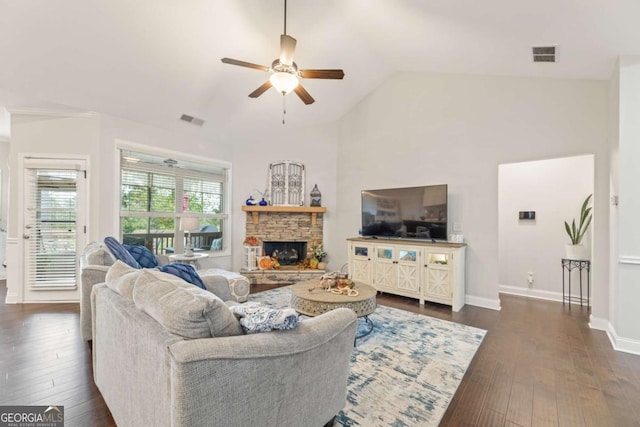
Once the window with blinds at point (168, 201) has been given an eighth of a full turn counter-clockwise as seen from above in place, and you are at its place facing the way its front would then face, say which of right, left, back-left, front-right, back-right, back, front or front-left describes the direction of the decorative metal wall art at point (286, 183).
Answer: front

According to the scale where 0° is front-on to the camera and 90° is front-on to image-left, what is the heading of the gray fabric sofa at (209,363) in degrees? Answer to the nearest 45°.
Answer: approximately 225°

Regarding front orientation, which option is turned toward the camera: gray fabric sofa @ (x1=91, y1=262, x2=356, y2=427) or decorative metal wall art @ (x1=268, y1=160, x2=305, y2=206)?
the decorative metal wall art

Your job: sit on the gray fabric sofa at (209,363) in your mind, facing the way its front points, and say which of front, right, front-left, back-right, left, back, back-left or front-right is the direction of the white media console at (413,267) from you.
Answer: front

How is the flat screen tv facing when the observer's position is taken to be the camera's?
facing the viewer and to the left of the viewer

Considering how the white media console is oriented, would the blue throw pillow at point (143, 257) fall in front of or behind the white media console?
in front

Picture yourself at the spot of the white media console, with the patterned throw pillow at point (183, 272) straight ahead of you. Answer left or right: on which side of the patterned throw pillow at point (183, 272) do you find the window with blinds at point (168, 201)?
right

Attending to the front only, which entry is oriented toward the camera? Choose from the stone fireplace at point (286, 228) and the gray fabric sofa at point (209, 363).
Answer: the stone fireplace

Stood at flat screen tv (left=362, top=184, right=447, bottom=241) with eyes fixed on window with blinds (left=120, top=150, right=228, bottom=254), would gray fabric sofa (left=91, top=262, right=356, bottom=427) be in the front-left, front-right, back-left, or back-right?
front-left

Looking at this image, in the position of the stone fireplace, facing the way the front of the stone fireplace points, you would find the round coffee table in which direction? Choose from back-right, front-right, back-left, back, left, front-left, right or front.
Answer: front

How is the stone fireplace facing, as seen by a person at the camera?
facing the viewer

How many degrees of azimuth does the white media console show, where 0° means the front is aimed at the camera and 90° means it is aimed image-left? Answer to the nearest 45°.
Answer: approximately 45°

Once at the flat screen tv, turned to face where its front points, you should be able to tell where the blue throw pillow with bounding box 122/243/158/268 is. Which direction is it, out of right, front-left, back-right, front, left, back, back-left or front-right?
front

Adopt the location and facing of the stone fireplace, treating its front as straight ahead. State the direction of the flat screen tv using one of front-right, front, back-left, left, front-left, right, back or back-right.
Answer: front-left

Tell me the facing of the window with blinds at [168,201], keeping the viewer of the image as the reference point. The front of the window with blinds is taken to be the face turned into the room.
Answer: facing the viewer and to the right of the viewer

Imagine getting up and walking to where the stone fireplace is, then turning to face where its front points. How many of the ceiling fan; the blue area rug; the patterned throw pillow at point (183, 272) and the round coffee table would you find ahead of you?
4

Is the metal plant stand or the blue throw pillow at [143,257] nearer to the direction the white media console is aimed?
the blue throw pillow

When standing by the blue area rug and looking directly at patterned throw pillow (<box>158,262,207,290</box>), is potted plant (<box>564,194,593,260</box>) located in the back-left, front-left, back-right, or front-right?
back-right

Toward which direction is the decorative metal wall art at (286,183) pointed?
toward the camera
